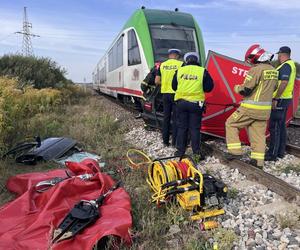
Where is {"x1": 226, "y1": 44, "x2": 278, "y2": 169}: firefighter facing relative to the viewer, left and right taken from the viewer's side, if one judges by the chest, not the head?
facing away from the viewer and to the left of the viewer

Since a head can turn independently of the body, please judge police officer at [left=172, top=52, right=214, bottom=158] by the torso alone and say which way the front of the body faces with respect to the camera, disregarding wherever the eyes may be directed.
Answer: away from the camera

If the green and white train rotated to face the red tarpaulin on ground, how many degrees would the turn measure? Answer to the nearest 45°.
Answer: approximately 45° to its right

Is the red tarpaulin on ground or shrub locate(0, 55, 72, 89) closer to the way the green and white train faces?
the red tarpaulin on ground

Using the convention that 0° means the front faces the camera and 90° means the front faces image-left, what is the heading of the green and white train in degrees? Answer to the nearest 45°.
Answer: approximately 315°

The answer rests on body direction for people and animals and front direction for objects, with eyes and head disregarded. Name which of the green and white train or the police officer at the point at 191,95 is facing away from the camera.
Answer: the police officer

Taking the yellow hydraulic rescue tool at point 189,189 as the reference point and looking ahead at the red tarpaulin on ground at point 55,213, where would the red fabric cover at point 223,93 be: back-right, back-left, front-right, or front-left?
back-right

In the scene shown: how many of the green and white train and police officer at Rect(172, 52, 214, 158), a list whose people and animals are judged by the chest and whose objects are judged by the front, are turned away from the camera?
1

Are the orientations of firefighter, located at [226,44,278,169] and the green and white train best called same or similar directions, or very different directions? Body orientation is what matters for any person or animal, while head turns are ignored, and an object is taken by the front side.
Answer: very different directions

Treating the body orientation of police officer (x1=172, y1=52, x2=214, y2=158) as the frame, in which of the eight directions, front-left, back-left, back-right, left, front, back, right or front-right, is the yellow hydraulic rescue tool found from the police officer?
back
